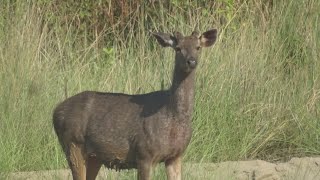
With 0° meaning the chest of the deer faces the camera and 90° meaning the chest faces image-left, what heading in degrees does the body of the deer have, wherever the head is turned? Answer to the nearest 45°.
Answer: approximately 315°
